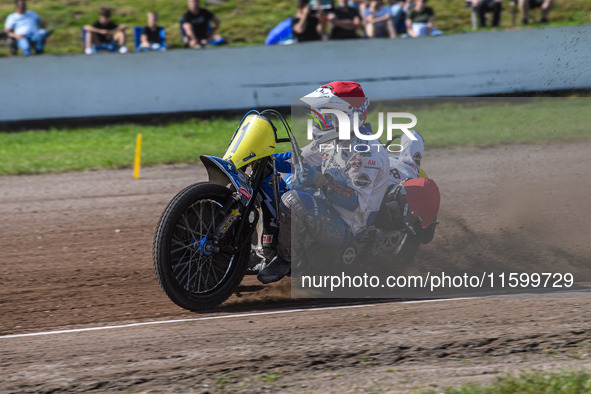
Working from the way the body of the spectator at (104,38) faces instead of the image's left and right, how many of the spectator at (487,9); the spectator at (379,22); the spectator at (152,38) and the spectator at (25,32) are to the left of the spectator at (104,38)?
3

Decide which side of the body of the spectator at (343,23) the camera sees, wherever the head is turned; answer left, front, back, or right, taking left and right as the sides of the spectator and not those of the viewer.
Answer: front

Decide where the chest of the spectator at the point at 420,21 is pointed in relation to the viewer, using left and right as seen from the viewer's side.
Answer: facing the viewer

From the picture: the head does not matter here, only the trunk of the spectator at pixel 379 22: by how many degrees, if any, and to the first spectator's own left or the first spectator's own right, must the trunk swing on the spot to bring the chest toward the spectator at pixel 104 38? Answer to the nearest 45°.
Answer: approximately 90° to the first spectator's own right

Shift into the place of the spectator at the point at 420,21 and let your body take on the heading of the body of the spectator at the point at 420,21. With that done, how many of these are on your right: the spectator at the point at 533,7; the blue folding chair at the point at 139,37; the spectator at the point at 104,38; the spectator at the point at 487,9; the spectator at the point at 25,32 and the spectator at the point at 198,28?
4

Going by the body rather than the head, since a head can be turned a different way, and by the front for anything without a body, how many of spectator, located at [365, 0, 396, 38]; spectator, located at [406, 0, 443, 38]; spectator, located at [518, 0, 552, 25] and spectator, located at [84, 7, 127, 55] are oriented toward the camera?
4

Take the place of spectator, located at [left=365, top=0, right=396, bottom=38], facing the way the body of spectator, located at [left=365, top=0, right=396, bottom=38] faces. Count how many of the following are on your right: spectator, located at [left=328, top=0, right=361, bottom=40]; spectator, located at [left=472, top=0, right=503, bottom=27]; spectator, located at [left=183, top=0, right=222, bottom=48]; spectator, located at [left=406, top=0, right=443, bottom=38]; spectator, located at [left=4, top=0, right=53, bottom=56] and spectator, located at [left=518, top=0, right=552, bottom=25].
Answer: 3

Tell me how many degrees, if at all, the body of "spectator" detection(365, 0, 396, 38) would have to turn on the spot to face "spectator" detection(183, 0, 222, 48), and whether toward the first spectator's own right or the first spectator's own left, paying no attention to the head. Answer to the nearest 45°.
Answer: approximately 90° to the first spectator's own right

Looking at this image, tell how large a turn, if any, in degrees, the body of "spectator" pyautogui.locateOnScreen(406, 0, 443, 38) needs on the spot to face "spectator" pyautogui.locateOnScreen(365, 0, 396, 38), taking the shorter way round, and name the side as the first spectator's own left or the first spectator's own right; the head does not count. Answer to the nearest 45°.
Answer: approximately 45° to the first spectator's own right

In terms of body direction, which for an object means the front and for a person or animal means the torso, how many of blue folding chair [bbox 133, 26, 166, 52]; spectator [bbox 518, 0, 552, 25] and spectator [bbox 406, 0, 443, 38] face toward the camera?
3

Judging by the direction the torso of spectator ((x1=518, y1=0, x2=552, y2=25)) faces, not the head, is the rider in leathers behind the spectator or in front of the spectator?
in front

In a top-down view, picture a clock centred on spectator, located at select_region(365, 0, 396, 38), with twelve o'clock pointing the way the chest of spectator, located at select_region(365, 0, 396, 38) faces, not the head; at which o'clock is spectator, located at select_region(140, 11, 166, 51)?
spectator, located at select_region(140, 11, 166, 51) is roughly at 3 o'clock from spectator, located at select_region(365, 0, 396, 38).

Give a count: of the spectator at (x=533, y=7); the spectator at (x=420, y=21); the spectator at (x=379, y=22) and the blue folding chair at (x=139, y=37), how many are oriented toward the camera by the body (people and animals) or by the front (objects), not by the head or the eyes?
4

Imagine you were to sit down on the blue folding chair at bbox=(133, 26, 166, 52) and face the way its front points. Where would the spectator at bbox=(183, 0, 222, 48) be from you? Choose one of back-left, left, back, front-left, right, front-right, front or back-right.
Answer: left
